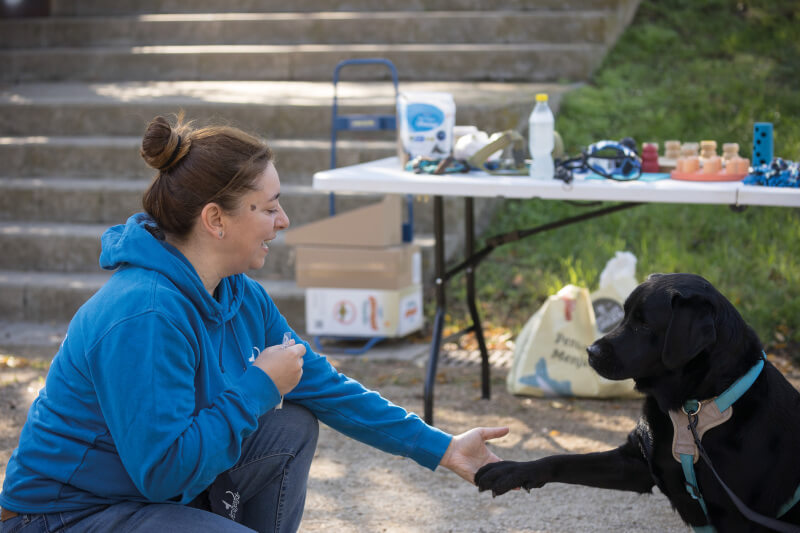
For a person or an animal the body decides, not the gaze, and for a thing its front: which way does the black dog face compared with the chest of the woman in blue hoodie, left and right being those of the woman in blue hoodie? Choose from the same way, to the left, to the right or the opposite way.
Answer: the opposite way

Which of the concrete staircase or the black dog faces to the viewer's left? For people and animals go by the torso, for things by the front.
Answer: the black dog

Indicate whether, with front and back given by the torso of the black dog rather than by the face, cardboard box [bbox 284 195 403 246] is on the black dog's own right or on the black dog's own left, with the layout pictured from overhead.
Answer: on the black dog's own right

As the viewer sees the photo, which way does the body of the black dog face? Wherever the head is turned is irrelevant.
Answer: to the viewer's left

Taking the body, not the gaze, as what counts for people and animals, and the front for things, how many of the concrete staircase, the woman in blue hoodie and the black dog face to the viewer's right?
1

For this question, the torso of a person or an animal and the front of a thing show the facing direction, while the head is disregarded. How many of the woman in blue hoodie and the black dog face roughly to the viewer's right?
1

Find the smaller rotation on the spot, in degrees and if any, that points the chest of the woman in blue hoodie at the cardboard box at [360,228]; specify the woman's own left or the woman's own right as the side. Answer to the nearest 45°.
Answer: approximately 90° to the woman's own left

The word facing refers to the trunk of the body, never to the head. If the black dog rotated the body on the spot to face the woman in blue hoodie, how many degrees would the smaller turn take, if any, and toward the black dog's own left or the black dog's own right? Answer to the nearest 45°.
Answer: approximately 45° to the black dog's own right

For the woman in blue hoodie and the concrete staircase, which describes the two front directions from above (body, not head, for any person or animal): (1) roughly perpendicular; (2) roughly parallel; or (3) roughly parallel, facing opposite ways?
roughly perpendicular

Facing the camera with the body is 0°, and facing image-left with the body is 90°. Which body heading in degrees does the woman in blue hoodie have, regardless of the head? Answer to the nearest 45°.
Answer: approximately 270°

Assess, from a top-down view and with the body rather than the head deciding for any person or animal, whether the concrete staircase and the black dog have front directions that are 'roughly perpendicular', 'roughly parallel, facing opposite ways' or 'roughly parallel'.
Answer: roughly perpendicular

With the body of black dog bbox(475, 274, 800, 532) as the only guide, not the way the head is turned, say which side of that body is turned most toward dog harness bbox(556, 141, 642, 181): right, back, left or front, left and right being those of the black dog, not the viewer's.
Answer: right

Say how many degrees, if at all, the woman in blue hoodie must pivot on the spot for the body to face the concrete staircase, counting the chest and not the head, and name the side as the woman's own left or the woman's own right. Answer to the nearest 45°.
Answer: approximately 90° to the woman's own left

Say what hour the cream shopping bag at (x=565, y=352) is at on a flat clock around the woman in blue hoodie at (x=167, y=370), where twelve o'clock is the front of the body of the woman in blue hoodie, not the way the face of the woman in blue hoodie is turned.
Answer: The cream shopping bag is roughly at 10 o'clock from the woman in blue hoodie.

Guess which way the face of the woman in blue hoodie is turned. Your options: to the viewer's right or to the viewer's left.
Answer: to the viewer's right

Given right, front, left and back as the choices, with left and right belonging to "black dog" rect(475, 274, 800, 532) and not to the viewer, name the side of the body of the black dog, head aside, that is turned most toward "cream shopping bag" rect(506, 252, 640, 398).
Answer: right

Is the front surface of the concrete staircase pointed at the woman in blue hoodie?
yes
